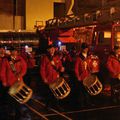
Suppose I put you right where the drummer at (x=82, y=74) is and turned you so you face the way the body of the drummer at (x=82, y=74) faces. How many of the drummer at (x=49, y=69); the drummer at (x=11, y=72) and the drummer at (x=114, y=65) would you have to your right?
2

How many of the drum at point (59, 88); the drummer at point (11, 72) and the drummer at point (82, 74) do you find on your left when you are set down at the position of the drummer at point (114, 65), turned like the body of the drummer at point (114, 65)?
0

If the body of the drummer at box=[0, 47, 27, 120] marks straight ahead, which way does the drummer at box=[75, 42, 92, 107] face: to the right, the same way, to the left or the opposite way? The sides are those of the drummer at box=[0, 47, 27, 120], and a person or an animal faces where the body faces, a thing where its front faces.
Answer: the same way

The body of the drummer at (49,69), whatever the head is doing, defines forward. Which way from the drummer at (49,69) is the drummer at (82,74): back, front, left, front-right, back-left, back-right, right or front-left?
left

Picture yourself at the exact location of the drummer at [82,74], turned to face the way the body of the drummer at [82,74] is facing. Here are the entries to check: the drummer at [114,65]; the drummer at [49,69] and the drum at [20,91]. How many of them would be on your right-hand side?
2

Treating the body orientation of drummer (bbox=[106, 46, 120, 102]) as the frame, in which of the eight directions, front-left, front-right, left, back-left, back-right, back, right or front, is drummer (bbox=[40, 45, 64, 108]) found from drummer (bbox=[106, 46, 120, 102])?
right

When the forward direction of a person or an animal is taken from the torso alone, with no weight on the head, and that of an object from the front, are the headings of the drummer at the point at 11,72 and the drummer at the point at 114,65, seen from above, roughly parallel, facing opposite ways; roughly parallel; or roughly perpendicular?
roughly parallel

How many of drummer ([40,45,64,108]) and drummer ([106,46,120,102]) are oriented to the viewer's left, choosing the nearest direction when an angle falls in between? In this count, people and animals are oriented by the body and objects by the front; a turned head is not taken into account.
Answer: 0

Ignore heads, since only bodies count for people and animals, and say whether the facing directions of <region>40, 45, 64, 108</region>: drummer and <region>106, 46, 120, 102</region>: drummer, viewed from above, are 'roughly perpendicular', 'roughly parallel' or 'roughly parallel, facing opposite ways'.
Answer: roughly parallel

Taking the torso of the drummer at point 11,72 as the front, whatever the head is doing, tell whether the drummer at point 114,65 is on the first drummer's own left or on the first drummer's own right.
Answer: on the first drummer's own left

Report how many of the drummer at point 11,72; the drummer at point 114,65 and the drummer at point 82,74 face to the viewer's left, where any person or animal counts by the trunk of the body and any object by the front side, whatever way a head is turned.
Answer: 0
